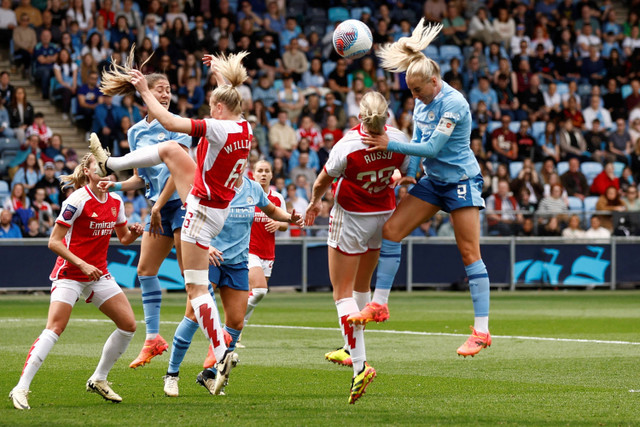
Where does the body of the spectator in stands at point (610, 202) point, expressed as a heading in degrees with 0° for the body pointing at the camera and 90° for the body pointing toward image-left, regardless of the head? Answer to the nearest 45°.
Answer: approximately 0°

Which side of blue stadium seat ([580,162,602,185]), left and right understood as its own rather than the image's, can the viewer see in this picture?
front

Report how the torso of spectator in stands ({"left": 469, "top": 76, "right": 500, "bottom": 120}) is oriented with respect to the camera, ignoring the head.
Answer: toward the camera

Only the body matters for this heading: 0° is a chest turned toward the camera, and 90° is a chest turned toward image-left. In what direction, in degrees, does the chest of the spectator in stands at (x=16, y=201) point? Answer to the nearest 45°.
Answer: approximately 0°

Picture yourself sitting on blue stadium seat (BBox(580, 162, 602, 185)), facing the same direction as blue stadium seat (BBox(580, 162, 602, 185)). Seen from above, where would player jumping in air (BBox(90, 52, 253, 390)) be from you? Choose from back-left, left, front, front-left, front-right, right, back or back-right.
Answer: front

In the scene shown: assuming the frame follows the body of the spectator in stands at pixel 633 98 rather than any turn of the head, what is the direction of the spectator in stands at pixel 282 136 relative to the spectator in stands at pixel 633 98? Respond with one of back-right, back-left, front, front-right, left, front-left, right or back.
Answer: front-right

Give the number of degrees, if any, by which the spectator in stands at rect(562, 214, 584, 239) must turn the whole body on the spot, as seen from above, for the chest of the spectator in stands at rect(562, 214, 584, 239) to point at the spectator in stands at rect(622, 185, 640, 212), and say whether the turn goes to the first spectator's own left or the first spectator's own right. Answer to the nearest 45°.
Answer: approximately 135° to the first spectator's own left

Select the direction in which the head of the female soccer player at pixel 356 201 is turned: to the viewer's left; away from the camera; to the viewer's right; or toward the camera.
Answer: away from the camera

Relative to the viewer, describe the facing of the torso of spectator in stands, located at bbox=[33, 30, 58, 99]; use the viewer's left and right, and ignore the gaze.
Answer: facing the viewer

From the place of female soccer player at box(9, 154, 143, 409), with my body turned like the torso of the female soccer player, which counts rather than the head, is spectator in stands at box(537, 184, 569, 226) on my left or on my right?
on my left

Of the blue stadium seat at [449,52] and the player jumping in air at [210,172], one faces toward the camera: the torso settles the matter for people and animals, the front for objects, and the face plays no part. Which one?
the blue stadium seat

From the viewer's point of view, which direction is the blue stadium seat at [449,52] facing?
toward the camera

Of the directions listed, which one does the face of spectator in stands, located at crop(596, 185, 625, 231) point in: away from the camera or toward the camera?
toward the camera

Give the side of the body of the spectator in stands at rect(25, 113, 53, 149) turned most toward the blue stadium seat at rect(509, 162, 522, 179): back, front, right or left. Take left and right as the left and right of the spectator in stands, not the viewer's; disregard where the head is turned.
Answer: left

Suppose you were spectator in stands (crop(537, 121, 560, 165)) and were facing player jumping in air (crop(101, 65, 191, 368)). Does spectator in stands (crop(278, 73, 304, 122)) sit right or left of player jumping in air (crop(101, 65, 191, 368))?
right

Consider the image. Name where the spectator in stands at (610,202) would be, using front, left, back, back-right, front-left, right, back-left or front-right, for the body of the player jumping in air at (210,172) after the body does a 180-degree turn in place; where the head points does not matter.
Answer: left
